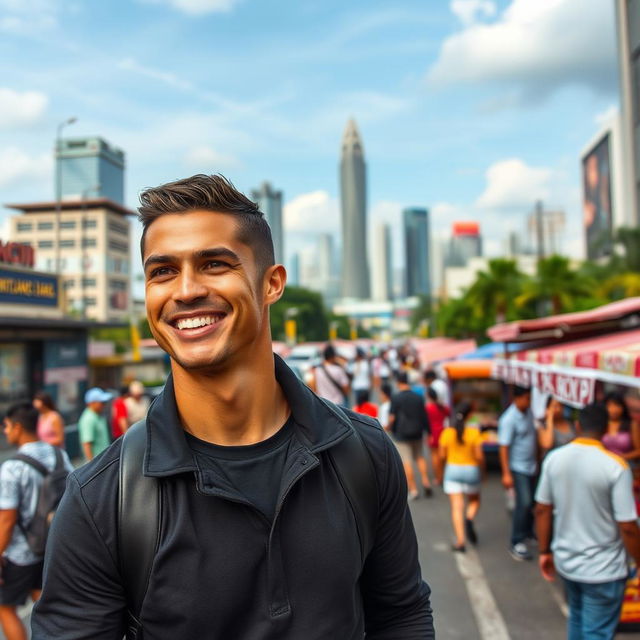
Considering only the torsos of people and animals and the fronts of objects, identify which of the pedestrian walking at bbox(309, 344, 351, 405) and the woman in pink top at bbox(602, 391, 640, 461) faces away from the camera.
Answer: the pedestrian walking

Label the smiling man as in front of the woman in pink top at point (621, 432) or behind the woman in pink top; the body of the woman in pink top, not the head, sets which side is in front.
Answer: in front

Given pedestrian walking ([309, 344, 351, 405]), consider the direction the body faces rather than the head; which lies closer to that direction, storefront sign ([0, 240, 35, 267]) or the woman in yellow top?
the storefront sign

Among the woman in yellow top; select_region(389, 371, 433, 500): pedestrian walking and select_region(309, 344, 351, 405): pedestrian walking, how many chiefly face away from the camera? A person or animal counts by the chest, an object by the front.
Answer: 3

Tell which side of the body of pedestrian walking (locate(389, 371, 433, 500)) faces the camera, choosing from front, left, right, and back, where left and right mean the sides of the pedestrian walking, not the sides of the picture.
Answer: back

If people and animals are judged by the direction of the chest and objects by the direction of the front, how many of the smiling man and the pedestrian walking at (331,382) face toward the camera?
1

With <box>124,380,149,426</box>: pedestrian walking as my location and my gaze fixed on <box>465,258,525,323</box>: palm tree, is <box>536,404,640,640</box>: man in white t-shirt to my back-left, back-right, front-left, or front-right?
back-right

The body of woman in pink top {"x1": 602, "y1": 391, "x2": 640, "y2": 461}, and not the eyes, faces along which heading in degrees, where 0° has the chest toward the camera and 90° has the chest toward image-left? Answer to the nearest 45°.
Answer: approximately 45°

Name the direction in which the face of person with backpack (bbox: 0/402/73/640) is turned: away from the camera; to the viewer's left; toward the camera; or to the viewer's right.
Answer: to the viewer's left

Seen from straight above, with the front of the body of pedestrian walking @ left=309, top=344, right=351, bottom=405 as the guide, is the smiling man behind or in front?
behind

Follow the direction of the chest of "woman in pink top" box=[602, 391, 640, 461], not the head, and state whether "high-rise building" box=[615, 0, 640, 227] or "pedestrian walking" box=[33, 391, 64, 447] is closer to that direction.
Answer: the pedestrian walking

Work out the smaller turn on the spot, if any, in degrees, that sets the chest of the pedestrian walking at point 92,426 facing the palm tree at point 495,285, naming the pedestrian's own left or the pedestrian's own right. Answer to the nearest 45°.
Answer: approximately 90° to the pedestrian's own left

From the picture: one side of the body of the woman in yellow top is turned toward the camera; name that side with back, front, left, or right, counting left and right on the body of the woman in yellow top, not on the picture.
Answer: back

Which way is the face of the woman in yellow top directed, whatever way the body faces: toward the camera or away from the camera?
away from the camera

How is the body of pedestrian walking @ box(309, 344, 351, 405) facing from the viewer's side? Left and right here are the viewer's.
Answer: facing away from the viewer

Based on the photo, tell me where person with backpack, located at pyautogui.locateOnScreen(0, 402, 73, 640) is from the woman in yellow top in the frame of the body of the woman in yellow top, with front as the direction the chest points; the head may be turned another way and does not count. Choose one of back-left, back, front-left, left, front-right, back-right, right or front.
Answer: back-left

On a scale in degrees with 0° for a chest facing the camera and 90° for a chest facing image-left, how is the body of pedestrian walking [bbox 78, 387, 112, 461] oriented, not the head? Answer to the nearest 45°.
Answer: approximately 315°

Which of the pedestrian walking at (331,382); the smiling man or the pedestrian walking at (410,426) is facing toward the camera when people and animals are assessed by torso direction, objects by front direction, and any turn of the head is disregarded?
the smiling man
